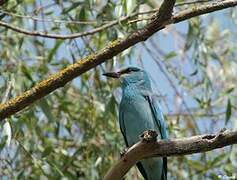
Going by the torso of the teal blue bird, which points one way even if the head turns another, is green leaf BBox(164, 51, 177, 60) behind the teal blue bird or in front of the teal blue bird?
behind

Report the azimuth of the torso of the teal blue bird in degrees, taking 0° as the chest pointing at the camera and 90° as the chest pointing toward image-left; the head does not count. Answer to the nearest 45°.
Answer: approximately 45°

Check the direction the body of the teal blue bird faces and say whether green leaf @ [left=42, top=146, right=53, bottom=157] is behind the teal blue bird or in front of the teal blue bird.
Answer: in front

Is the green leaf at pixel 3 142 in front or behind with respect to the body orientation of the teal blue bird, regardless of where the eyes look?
in front
